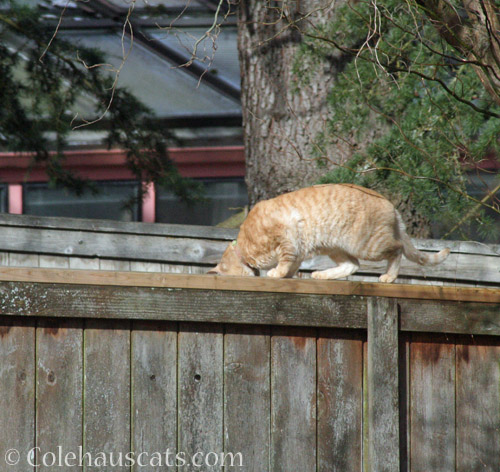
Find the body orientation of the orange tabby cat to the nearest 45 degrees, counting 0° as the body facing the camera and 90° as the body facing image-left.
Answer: approximately 90°
